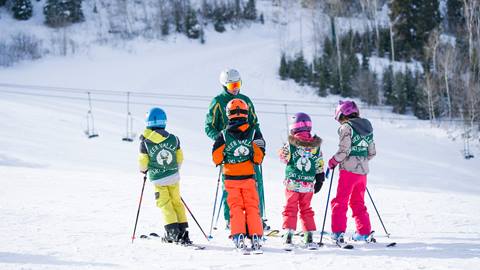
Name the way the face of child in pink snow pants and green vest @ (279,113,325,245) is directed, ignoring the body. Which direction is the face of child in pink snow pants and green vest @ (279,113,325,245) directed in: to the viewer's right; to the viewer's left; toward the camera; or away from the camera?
away from the camera

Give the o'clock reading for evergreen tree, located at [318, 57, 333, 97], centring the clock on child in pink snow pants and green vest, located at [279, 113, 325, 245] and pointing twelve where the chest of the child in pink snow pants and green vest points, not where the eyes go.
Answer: The evergreen tree is roughly at 12 o'clock from the child in pink snow pants and green vest.

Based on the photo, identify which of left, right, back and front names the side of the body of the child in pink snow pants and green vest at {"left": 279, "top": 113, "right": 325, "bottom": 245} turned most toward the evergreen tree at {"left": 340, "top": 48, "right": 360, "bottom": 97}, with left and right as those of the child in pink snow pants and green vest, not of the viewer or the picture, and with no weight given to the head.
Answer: front

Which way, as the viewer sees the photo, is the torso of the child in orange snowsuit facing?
away from the camera

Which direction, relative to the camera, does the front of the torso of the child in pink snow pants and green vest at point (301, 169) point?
away from the camera

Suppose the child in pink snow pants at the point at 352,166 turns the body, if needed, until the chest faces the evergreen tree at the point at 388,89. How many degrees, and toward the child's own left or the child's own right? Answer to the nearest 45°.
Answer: approximately 45° to the child's own right

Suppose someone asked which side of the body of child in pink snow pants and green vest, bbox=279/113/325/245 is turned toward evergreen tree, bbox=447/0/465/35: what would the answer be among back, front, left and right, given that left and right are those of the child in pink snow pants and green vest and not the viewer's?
front

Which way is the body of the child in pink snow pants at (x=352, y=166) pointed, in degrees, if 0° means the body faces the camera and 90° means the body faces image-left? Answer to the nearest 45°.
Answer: approximately 135°

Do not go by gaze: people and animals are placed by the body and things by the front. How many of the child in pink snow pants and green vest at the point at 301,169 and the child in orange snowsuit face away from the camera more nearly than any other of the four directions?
2

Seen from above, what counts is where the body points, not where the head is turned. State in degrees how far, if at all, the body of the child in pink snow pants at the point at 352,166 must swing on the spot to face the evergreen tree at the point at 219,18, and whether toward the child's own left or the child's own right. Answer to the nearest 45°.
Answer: approximately 45° to the child's own right
